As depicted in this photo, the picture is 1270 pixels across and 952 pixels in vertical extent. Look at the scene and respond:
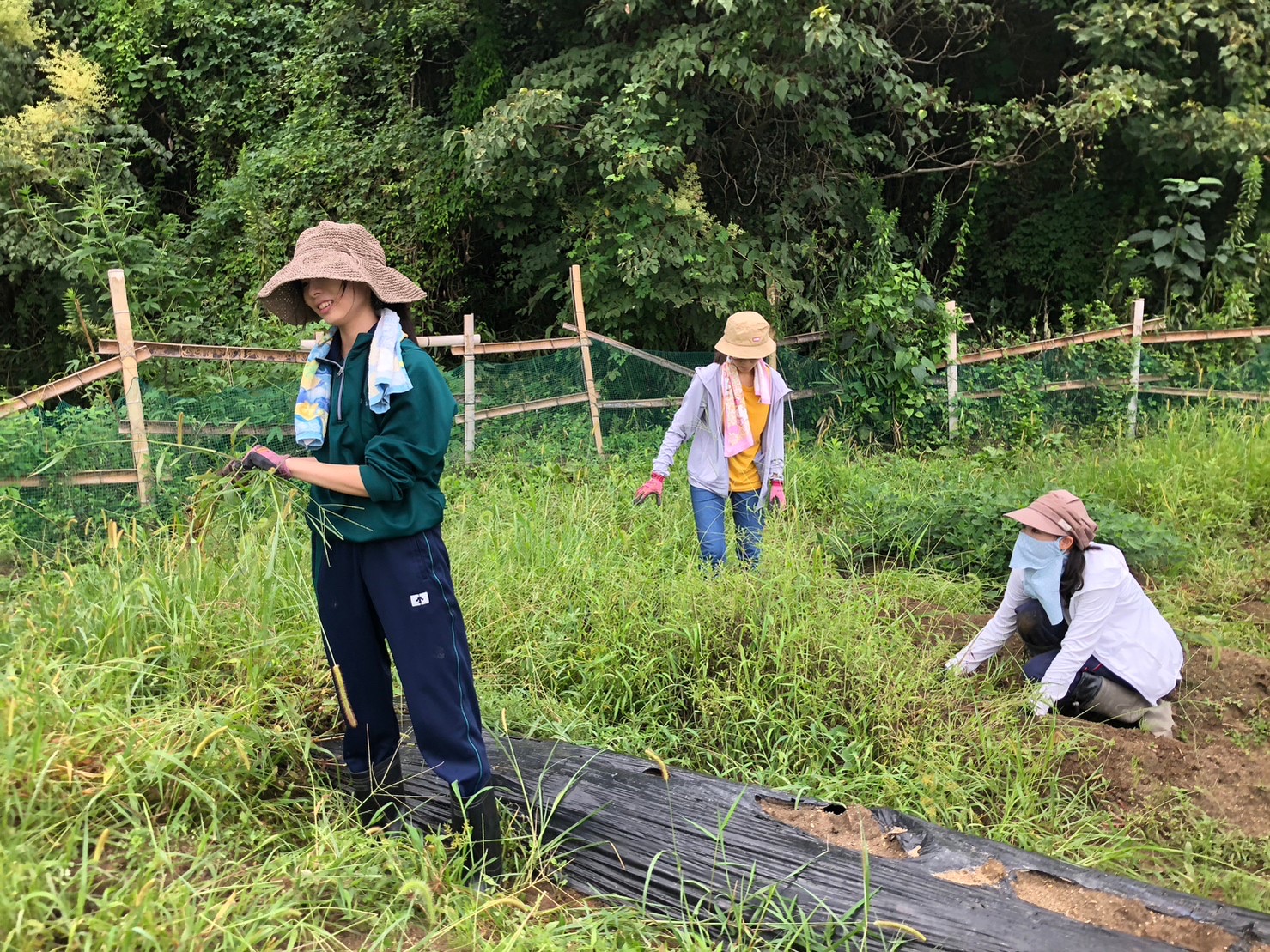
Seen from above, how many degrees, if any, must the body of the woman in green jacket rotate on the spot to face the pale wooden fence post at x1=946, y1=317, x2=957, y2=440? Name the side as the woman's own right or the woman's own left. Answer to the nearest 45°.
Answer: approximately 180°

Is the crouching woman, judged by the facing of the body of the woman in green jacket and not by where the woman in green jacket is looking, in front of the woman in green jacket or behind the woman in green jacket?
behind

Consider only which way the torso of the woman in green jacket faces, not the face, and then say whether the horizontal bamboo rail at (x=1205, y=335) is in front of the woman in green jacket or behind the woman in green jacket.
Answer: behind

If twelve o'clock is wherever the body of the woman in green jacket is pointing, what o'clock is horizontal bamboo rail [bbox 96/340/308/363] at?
The horizontal bamboo rail is roughly at 4 o'clock from the woman in green jacket.

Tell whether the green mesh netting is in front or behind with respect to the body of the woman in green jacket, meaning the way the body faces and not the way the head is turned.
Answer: behind

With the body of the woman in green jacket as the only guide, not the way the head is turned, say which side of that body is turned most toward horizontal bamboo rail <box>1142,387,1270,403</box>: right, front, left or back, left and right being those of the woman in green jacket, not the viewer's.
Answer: back

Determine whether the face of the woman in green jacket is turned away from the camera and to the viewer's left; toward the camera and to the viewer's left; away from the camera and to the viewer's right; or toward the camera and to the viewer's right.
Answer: toward the camera and to the viewer's left

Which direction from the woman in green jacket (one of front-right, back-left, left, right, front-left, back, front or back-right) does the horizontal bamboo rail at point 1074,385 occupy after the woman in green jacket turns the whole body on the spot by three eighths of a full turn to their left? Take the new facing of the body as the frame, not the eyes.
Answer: front-left

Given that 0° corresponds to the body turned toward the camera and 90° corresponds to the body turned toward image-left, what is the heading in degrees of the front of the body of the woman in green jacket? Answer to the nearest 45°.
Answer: approximately 45°

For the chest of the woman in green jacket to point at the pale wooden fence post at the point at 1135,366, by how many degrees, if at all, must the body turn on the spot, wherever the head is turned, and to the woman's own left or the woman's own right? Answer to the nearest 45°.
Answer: approximately 180°

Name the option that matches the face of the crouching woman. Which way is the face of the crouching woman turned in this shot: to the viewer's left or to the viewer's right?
to the viewer's left
